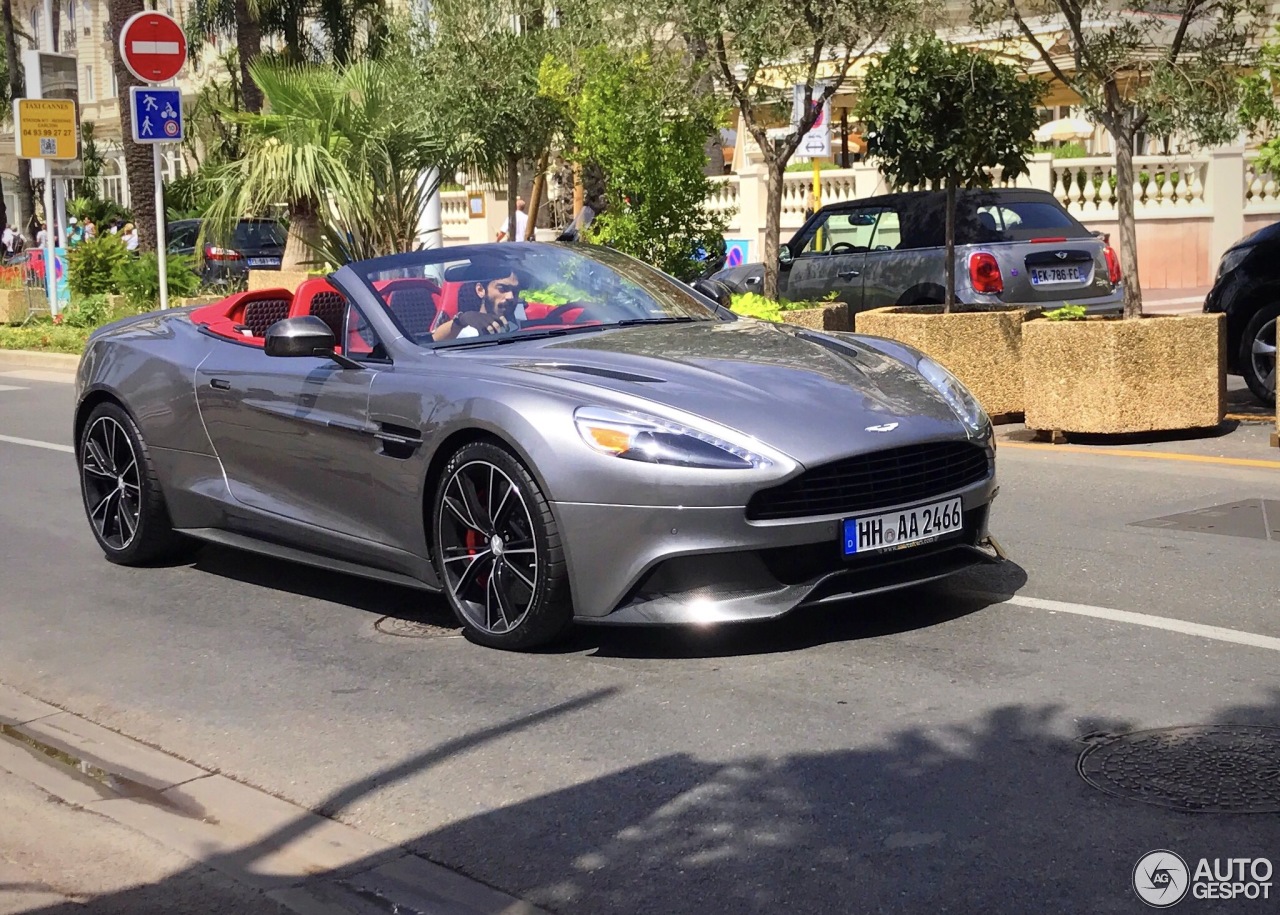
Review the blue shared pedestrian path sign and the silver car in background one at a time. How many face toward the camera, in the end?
1

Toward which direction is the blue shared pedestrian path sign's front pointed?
toward the camera

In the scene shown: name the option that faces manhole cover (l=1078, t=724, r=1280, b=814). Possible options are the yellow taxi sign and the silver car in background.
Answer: the yellow taxi sign

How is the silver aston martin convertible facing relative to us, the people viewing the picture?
facing the viewer and to the right of the viewer

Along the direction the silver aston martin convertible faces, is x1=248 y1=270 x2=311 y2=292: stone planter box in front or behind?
behind

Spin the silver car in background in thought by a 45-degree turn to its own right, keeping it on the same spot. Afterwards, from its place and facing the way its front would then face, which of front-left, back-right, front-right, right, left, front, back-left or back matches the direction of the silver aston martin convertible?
back

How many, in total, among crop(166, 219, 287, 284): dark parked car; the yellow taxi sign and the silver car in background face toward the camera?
1

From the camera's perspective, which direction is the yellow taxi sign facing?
toward the camera

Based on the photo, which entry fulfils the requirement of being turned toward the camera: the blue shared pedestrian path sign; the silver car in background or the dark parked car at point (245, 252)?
the blue shared pedestrian path sign

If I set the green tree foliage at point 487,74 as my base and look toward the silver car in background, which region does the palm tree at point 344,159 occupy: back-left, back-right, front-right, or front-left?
back-right

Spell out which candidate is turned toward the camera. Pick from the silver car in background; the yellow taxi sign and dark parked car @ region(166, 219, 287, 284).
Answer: the yellow taxi sign

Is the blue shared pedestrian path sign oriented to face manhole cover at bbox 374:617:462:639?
yes

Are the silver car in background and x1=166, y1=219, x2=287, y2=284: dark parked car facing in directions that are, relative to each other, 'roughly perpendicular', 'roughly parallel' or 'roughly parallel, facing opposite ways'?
roughly parallel

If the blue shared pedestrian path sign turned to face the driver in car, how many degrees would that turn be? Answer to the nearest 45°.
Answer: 0° — it already faces them

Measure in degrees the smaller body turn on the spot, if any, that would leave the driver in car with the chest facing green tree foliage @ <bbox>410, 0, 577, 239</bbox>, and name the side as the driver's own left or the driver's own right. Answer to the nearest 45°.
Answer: approximately 135° to the driver's own left
